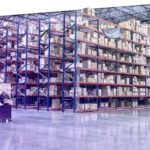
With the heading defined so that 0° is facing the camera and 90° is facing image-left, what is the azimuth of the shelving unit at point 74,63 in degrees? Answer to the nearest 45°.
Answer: approximately 315°
